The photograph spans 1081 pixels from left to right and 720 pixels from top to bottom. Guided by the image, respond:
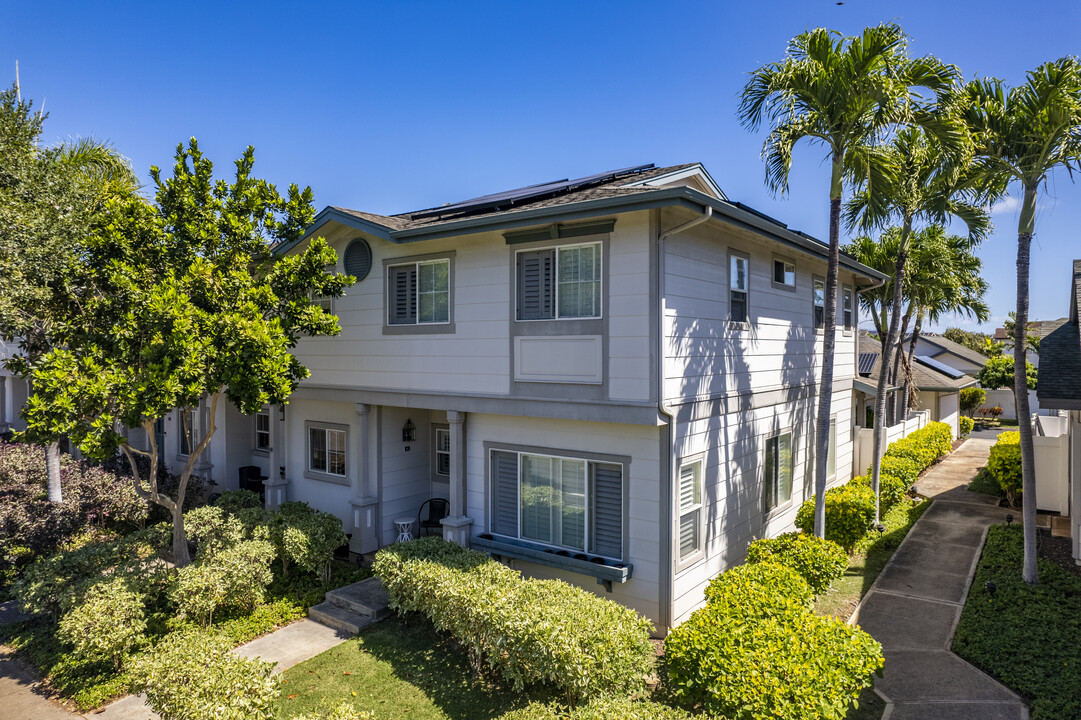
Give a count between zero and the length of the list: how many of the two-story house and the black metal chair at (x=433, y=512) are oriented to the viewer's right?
0

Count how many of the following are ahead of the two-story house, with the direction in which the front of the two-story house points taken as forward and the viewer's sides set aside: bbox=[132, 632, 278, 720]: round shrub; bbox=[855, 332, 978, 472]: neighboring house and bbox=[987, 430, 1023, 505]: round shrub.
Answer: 1

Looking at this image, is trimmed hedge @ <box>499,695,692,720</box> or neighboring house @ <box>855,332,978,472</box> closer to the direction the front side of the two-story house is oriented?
the trimmed hedge

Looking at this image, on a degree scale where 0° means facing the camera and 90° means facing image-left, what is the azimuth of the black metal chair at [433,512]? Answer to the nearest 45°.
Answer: approximately 45°

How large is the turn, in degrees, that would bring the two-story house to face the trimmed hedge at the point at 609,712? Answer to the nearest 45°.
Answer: approximately 45° to its left

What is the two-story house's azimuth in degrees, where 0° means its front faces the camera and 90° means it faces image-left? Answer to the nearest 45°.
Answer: approximately 45°

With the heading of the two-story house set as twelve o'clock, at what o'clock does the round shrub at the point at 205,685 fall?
The round shrub is roughly at 12 o'clock from the two-story house.

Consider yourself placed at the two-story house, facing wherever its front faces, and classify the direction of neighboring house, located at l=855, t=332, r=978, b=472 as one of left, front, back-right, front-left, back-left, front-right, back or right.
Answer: back

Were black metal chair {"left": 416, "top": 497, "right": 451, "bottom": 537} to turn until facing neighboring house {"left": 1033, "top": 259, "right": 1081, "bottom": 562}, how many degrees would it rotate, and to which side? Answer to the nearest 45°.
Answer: approximately 135° to its left

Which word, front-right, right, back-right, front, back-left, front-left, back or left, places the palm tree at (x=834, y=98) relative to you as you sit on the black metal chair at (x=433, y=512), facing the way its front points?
left

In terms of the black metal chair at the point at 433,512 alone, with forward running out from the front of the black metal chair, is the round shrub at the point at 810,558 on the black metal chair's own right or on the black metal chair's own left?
on the black metal chair's own left

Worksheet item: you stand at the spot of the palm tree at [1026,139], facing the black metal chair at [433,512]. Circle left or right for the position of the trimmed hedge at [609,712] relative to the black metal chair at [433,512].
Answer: left

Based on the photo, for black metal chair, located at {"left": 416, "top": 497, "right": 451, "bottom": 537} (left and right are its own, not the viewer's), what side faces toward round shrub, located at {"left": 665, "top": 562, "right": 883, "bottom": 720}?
left

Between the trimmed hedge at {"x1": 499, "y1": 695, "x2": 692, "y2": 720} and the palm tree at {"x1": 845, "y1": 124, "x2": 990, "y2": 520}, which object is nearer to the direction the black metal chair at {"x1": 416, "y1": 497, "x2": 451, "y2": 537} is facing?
the trimmed hedge
